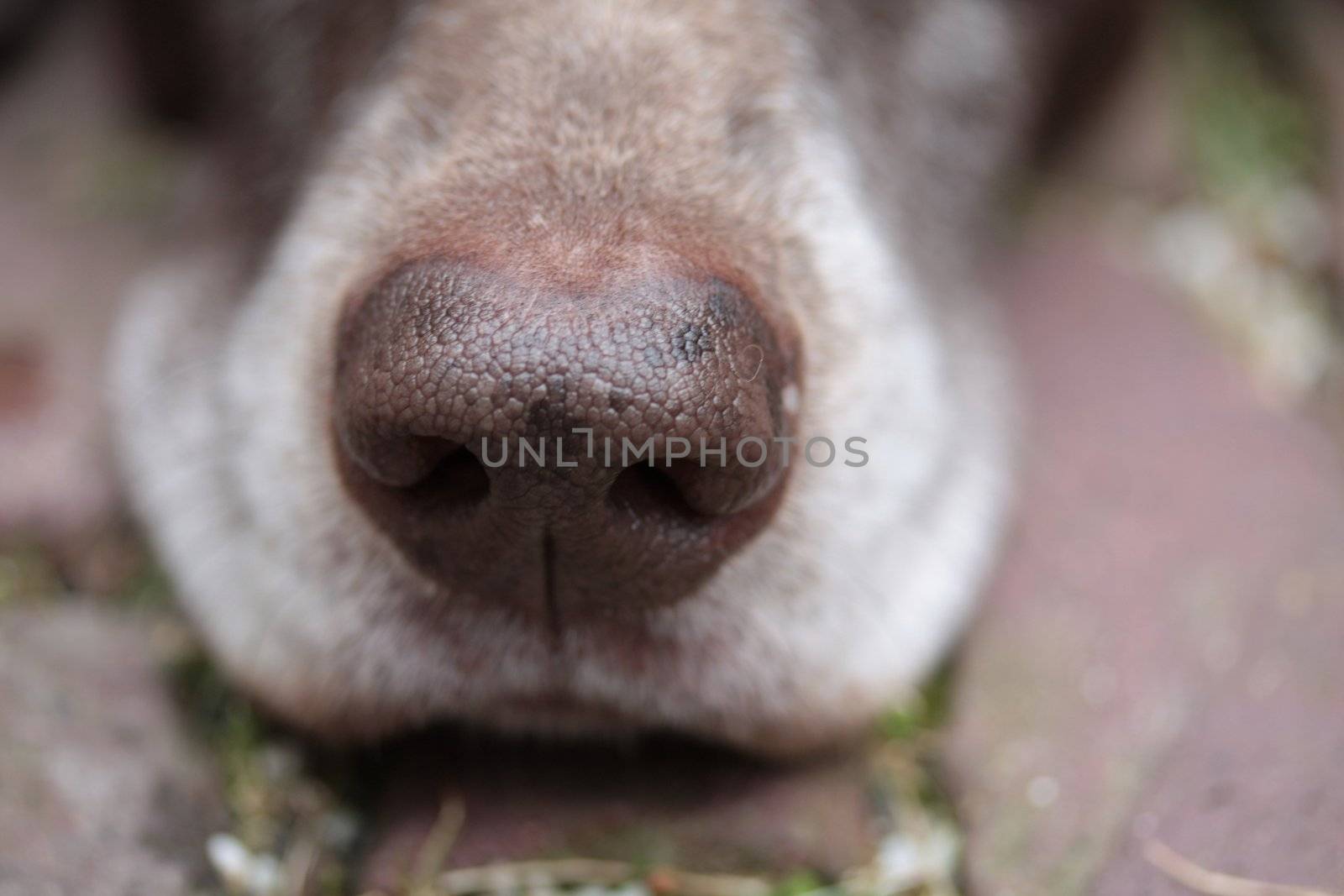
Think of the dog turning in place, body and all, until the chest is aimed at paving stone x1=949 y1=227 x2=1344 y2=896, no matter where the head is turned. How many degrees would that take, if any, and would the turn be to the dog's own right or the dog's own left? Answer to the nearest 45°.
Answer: approximately 90° to the dog's own left
